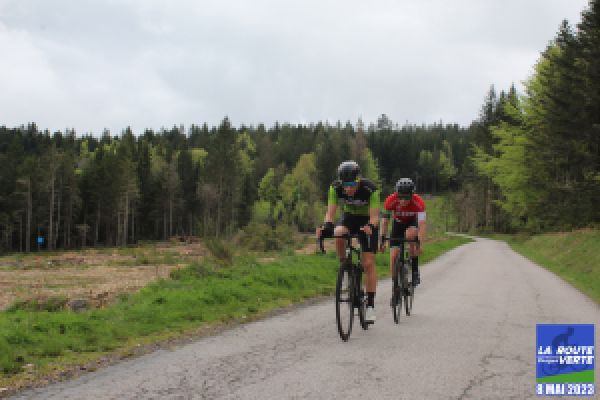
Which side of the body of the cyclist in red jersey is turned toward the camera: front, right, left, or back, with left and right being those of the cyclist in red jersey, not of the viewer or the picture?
front

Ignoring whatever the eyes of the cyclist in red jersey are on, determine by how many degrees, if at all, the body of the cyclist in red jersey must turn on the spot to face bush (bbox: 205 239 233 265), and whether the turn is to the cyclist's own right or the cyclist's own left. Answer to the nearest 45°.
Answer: approximately 135° to the cyclist's own right

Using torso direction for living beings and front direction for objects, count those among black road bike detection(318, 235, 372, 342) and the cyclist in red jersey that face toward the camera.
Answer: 2

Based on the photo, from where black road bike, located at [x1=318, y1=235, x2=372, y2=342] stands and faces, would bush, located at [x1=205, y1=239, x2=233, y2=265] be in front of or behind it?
behind

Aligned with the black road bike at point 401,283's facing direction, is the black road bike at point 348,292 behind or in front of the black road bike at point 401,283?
in front

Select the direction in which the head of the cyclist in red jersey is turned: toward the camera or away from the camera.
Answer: toward the camera

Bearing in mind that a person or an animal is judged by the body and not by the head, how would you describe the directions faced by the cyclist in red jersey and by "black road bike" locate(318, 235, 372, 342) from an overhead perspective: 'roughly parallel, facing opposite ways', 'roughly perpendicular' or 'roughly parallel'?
roughly parallel

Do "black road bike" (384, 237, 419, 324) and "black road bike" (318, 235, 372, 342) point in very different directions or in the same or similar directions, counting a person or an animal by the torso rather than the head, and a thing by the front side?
same or similar directions

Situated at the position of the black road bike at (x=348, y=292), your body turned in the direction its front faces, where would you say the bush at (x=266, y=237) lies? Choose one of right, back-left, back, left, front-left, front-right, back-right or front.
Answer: back

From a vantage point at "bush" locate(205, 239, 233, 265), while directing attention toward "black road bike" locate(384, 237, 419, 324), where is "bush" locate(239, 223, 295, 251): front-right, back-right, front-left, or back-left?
back-left

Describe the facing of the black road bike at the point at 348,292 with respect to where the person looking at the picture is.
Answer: facing the viewer

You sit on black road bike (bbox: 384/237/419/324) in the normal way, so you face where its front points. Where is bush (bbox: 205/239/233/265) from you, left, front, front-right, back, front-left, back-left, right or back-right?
back-right

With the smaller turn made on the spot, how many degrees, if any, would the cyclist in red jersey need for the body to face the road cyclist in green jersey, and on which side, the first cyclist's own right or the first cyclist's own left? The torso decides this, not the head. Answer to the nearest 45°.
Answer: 0° — they already face them
